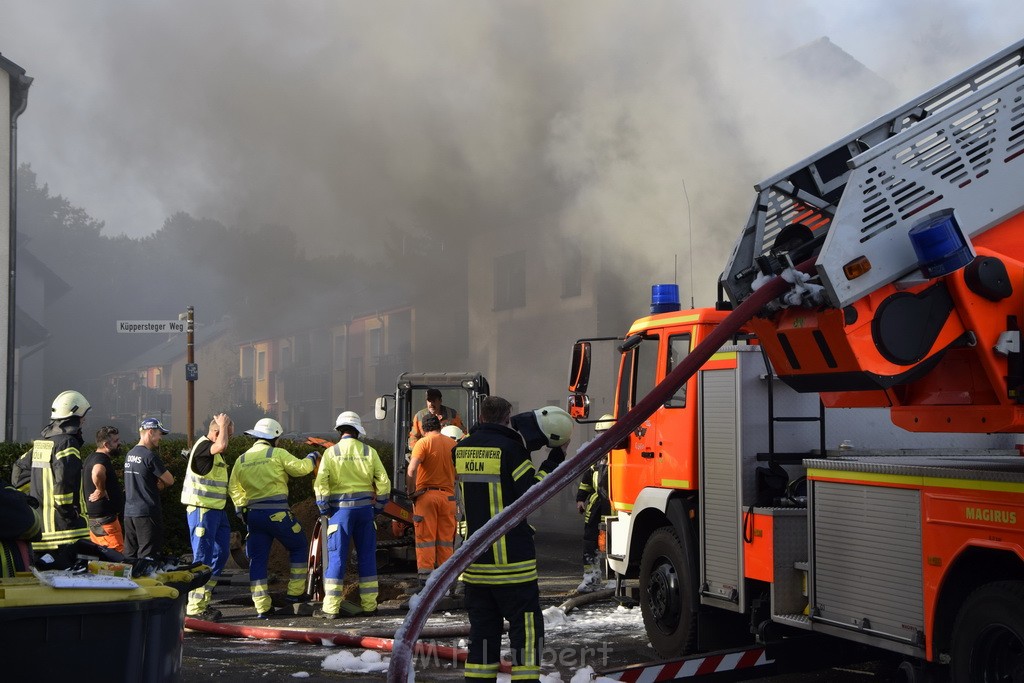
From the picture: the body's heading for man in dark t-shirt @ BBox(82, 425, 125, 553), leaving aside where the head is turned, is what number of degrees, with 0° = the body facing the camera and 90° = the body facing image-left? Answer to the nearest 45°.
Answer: approximately 270°

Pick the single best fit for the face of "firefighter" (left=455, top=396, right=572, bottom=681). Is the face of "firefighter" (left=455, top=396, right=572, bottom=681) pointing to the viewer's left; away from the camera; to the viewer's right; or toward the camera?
away from the camera

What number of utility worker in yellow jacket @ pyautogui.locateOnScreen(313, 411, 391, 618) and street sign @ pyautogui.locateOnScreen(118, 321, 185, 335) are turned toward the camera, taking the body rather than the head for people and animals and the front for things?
1

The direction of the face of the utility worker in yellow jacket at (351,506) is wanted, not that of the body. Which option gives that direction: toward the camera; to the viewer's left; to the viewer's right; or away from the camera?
away from the camera

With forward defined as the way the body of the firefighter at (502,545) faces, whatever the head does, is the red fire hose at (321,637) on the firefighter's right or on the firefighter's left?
on the firefighter's left

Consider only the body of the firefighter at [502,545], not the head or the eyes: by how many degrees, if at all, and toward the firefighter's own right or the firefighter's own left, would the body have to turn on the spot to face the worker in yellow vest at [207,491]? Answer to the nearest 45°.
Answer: approximately 90° to the firefighter's own left

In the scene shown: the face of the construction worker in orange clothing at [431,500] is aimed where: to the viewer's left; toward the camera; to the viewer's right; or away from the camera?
away from the camera

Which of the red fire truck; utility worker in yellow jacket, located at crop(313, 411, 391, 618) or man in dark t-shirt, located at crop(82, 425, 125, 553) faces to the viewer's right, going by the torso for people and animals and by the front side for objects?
the man in dark t-shirt

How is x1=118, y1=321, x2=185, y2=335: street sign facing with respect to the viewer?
toward the camera

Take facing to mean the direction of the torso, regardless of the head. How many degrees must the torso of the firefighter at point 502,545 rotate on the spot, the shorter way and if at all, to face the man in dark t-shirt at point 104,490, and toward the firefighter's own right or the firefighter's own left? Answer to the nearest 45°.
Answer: approximately 90° to the firefighter's own left

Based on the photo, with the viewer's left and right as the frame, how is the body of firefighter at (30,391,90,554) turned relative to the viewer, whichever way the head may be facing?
facing away from the viewer and to the right of the viewer

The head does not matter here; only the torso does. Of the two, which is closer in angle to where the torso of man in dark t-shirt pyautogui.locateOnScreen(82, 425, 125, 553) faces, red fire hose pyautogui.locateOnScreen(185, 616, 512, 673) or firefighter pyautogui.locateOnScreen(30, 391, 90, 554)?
the red fire hose

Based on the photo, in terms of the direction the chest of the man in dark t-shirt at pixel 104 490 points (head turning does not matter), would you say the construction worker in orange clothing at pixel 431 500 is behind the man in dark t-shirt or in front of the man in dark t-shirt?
in front

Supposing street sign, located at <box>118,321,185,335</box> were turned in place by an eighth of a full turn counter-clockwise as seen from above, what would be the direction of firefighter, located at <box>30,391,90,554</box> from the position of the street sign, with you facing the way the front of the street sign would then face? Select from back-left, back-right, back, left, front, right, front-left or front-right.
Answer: front-right

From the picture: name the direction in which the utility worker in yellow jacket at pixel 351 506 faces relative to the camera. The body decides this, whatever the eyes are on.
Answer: away from the camera
